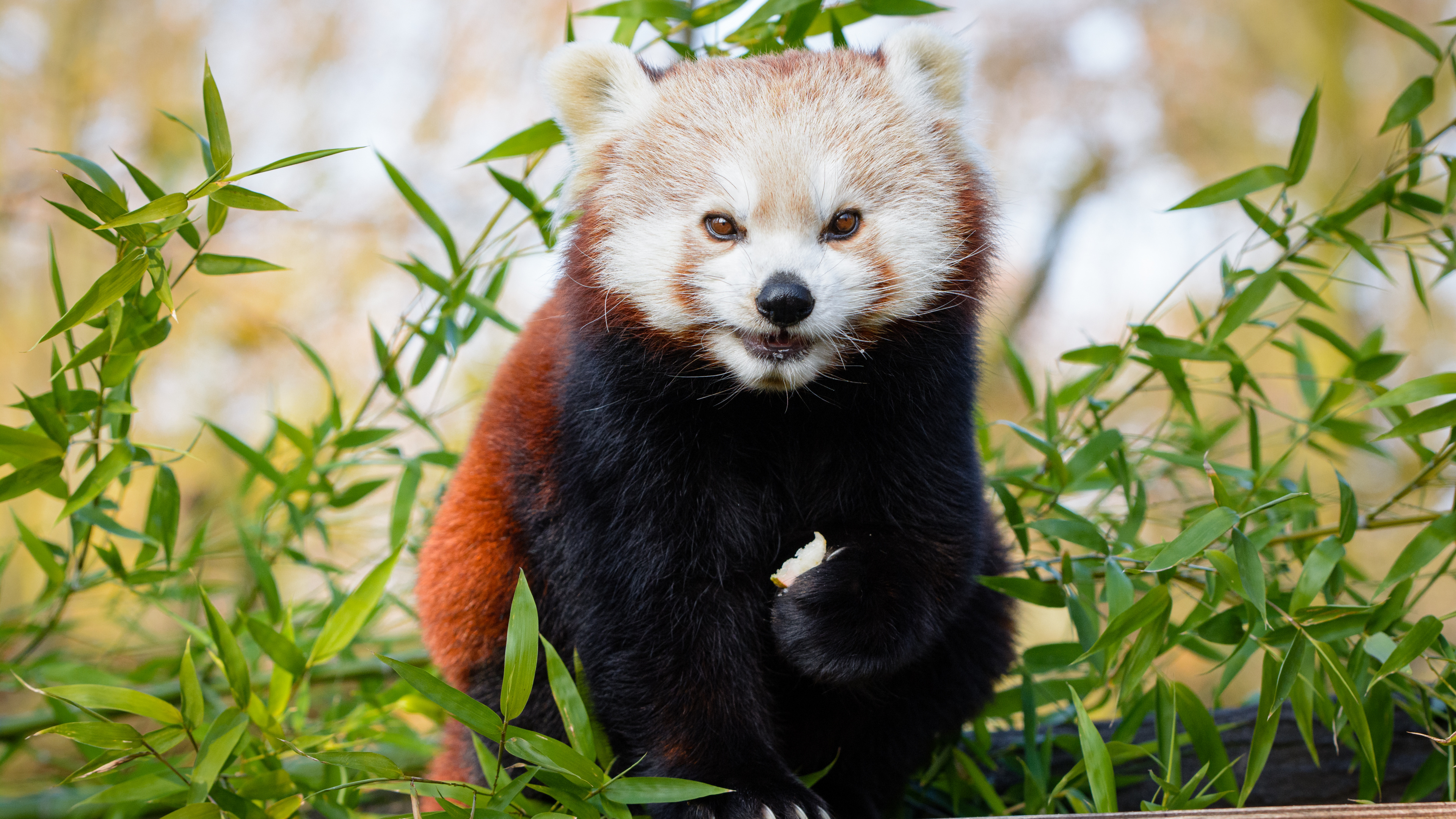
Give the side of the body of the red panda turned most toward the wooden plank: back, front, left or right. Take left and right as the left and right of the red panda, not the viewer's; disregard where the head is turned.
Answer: left

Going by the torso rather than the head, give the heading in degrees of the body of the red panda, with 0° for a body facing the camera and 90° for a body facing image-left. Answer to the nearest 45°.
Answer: approximately 0°
